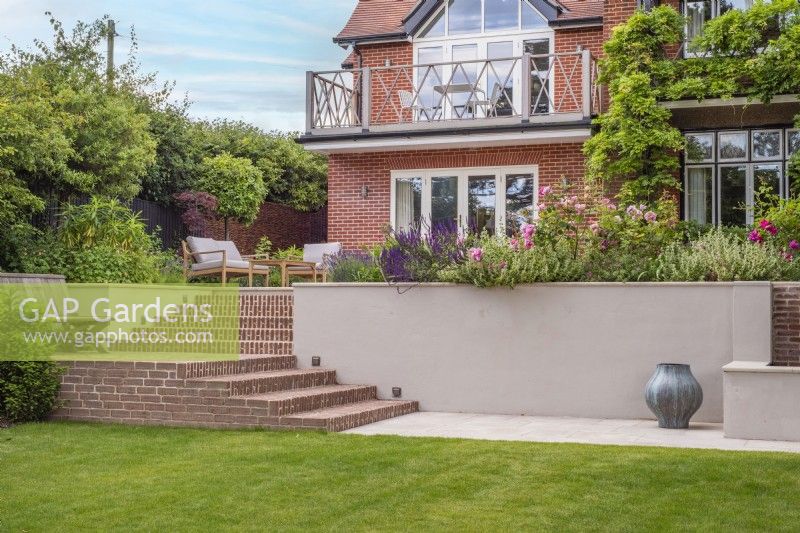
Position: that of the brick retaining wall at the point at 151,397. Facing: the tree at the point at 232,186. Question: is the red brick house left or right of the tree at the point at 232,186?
right

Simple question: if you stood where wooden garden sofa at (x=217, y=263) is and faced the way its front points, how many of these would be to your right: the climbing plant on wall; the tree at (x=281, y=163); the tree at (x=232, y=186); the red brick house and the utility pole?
0

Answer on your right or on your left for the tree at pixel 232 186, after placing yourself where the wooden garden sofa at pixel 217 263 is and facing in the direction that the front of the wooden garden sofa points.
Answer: on your left

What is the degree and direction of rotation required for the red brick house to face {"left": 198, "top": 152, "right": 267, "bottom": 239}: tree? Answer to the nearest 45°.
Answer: approximately 135° to its right

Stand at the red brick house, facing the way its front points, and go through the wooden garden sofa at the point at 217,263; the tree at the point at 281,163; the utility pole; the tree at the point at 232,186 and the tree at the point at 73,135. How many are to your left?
0

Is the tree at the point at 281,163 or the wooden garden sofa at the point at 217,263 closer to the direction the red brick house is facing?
the wooden garden sofa

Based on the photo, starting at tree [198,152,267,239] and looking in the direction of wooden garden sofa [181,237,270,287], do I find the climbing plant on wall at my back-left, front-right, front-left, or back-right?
front-left

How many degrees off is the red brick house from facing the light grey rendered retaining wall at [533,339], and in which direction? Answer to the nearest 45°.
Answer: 0° — it already faces it

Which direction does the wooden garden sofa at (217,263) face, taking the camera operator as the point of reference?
facing the viewer and to the right of the viewer

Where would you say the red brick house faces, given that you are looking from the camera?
facing the viewer

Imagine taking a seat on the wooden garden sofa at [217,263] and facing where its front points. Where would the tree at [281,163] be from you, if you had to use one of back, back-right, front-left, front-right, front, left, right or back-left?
back-left

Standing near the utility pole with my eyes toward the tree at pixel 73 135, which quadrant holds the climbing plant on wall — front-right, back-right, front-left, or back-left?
front-left

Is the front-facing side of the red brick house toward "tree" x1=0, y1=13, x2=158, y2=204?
no

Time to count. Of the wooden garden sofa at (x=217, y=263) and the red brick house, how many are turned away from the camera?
0

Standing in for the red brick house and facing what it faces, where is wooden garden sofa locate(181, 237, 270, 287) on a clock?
The wooden garden sofa is roughly at 2 o'clock from the red brick house.

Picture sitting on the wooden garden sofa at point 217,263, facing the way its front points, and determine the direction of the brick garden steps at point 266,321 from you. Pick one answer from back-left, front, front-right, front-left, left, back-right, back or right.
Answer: front-right
